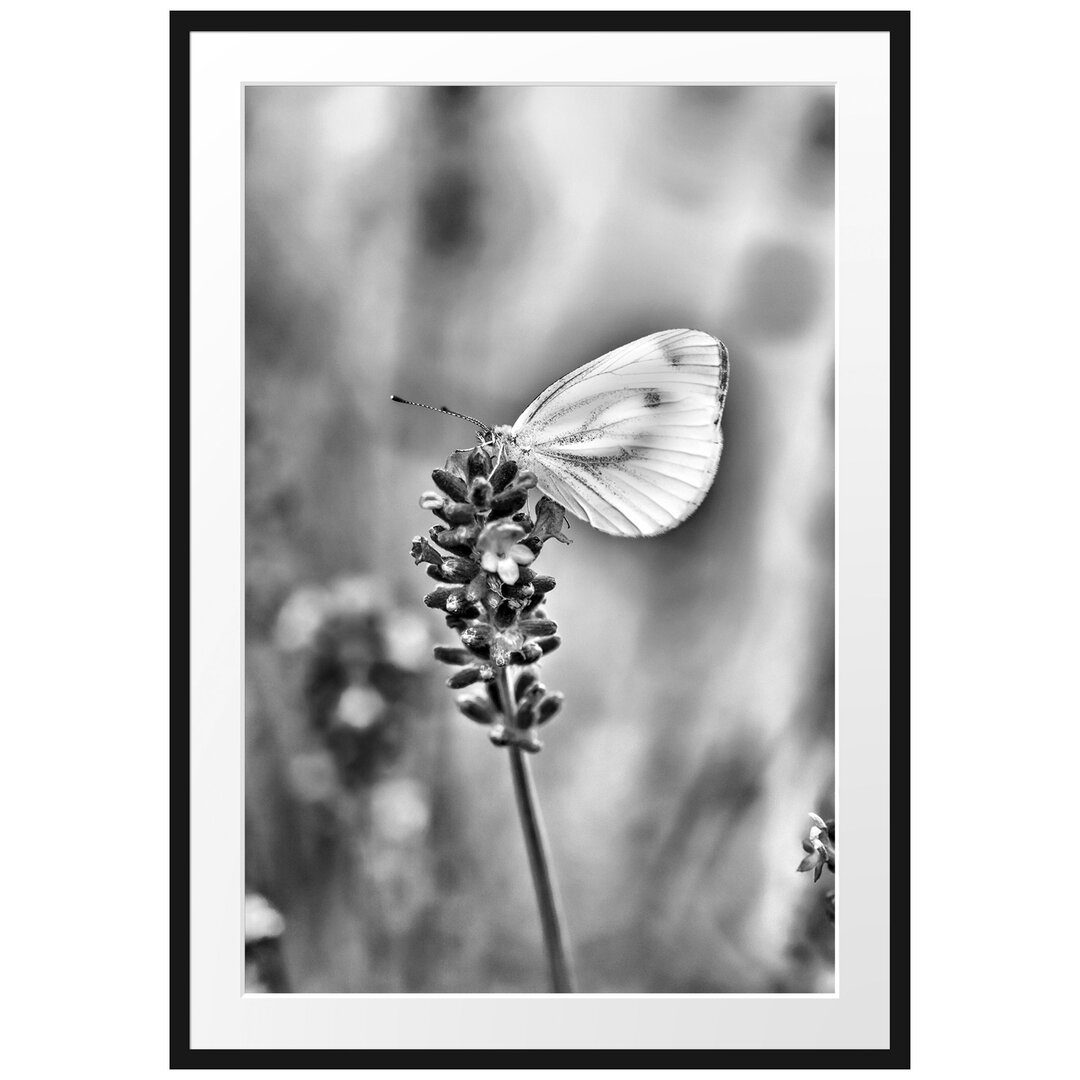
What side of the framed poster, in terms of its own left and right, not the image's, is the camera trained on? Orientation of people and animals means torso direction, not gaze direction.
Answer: front
